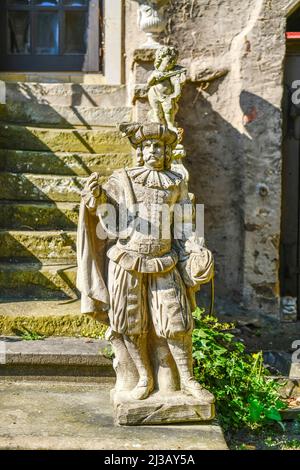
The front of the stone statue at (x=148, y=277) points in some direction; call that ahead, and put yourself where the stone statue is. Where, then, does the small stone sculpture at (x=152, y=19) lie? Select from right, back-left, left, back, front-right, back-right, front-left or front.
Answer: back

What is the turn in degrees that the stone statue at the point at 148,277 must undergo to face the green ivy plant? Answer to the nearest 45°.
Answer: approximately 135° to its left

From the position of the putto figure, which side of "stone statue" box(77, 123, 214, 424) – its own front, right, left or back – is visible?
back

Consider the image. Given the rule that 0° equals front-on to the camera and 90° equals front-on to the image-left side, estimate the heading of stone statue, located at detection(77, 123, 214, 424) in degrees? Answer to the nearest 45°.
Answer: approximately 0°
